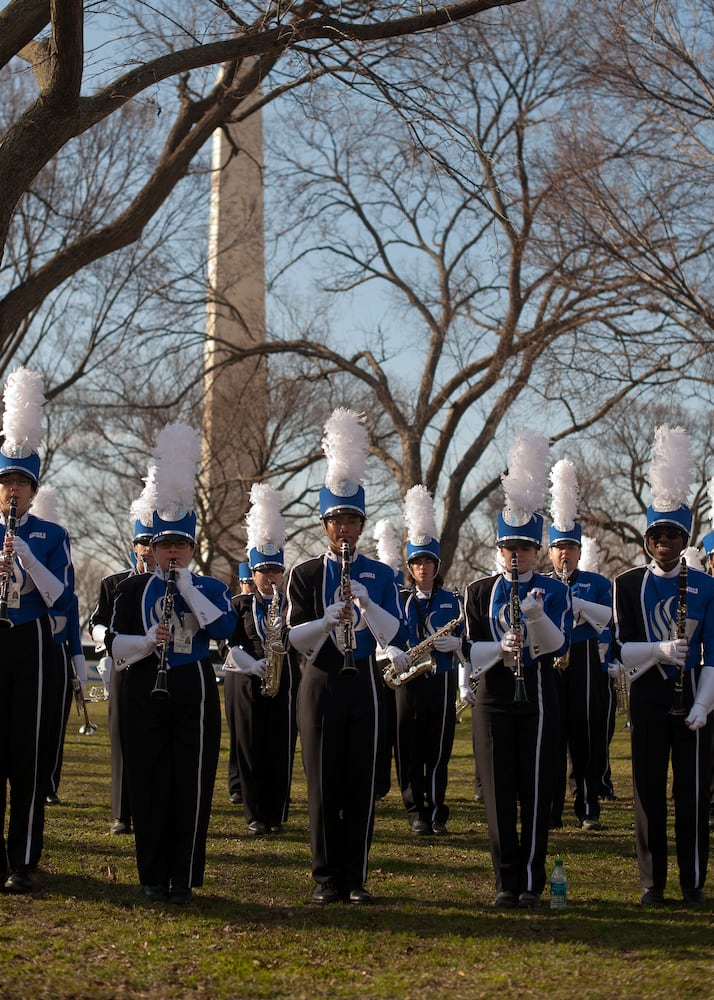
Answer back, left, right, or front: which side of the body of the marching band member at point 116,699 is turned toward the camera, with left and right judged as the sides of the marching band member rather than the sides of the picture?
front

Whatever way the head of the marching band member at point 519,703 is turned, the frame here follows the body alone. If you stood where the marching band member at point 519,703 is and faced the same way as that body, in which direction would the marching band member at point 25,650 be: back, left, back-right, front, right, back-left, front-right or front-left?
right

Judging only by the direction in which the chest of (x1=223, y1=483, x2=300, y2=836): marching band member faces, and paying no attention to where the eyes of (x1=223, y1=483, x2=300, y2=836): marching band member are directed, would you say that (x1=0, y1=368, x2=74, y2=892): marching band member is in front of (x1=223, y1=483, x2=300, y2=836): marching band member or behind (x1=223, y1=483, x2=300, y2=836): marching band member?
in front

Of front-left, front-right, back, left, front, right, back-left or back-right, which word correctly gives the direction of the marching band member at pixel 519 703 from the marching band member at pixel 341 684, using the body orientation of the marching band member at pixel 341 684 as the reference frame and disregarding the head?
left

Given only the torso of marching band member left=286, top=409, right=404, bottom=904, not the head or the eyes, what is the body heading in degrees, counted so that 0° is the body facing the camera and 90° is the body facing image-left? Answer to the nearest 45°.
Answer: approximately 0°

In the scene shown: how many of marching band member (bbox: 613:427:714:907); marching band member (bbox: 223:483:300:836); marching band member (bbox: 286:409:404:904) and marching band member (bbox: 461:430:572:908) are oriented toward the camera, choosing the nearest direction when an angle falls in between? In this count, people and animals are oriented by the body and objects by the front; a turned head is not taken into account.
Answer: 4

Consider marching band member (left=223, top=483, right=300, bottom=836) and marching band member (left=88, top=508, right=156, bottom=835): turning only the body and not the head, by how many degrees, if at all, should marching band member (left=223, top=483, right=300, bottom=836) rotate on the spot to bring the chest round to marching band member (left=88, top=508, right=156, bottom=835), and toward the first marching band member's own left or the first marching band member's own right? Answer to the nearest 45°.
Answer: approximately 45° to the first marching band member's own right

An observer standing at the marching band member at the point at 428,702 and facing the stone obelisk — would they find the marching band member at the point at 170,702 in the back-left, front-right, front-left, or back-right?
back-left

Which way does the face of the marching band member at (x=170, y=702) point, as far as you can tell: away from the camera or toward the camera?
toward the camera

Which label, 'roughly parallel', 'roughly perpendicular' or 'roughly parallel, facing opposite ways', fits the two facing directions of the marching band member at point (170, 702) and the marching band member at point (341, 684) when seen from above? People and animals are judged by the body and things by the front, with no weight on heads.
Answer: roughly parallel

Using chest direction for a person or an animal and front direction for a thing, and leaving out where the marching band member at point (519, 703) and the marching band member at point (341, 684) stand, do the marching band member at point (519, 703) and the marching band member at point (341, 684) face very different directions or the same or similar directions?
same or similar directions

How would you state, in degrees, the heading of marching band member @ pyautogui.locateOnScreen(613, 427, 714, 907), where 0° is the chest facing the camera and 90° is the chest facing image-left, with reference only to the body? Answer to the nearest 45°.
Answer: approximately 0°

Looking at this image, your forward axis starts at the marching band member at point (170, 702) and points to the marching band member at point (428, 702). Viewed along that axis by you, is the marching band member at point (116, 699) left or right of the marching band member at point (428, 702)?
left
